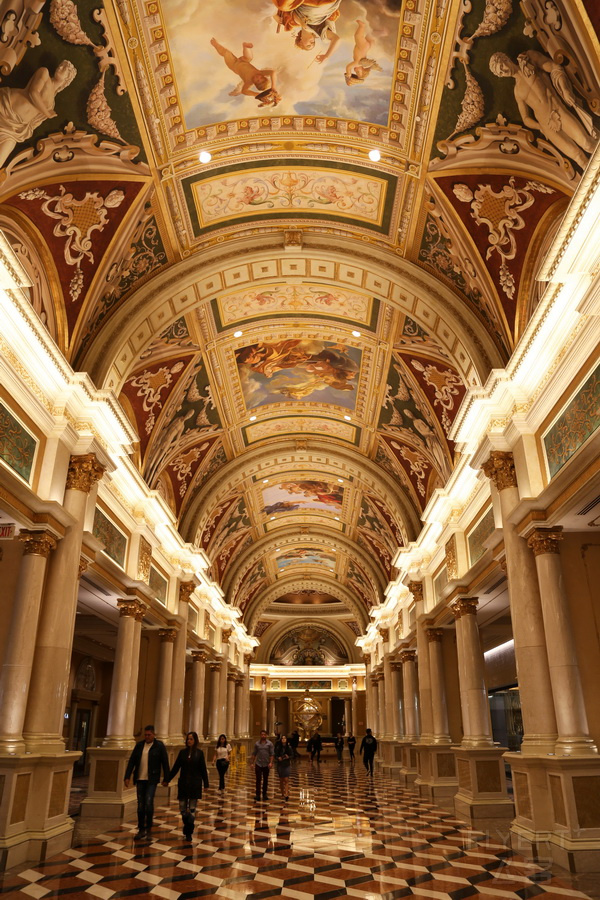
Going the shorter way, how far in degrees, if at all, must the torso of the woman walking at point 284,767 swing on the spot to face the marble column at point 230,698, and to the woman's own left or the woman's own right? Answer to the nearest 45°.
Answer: approximately 180°

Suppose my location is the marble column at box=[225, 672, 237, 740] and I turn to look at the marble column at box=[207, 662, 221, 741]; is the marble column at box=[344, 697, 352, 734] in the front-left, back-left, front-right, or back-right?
back-left

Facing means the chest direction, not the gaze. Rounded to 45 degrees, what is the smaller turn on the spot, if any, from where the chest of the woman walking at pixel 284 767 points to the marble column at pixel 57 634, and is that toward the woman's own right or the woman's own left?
approximately 45° to the woman's own right

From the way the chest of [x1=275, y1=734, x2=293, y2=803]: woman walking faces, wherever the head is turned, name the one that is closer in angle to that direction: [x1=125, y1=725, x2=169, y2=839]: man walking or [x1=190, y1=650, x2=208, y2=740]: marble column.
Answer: the man walking

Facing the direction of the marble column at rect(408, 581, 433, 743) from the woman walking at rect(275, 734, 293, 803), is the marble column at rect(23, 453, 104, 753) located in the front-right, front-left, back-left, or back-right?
back-right

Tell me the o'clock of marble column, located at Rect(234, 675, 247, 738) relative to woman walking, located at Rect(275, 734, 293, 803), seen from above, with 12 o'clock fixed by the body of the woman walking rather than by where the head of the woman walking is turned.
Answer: The marble column is roughly at 6 o'clock from the woman walking.

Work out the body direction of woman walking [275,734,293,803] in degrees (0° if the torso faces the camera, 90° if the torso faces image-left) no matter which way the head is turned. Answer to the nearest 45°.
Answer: approximately 0°

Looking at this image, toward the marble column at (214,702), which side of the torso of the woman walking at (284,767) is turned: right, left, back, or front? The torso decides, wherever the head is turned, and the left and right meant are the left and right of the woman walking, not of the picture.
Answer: back

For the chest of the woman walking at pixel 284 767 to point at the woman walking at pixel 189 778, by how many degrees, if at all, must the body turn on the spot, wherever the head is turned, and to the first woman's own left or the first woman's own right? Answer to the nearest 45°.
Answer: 0° — they already face them

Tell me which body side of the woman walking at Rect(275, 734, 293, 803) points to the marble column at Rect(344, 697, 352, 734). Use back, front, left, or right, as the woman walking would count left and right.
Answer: back

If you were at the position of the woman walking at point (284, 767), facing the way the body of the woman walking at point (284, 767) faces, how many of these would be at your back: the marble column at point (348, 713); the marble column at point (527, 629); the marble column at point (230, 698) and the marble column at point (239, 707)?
3

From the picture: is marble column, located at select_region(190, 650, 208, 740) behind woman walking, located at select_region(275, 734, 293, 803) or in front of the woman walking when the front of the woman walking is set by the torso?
behind
